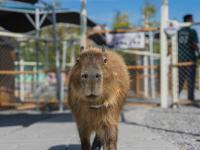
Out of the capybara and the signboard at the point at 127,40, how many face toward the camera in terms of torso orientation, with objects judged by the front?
2

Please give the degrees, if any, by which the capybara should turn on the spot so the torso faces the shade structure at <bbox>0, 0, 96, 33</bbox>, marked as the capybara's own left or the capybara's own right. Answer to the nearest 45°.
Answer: approximately 180°

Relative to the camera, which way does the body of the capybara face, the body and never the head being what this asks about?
toward the camera

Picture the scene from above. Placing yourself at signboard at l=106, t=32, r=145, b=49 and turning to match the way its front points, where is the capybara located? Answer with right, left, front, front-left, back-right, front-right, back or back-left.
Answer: front

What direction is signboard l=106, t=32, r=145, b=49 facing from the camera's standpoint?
toward the camera

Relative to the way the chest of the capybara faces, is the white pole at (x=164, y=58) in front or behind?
behind

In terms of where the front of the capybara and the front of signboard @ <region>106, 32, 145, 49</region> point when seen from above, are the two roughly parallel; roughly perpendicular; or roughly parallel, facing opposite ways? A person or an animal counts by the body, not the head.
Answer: roughly parallel

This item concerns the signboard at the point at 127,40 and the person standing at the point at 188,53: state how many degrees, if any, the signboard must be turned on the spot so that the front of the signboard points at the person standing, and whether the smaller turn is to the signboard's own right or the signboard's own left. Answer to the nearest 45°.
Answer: approximately 90° to the signboard's own left
